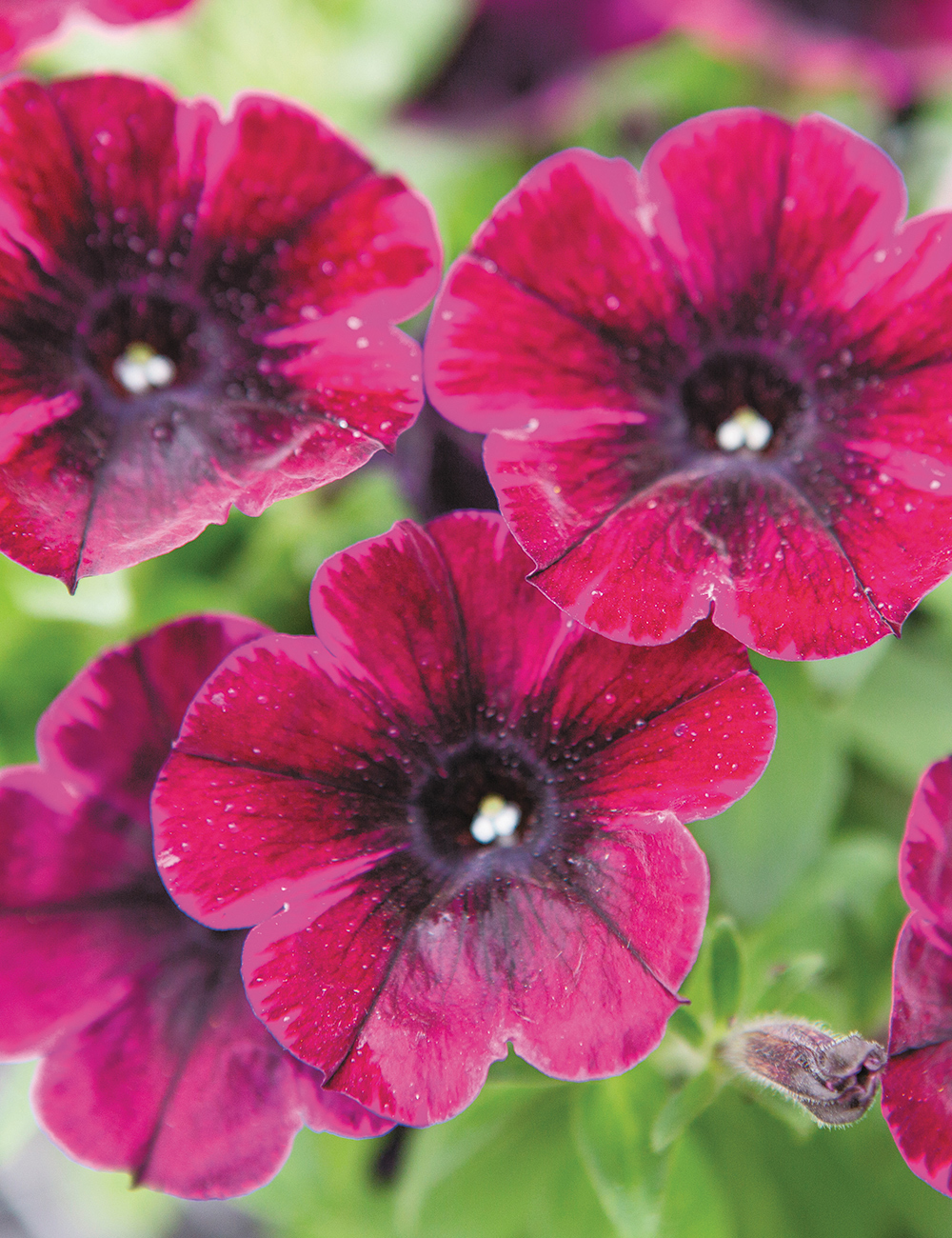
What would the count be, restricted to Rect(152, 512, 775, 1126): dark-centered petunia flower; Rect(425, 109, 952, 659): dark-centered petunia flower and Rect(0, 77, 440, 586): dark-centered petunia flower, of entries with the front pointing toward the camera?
3

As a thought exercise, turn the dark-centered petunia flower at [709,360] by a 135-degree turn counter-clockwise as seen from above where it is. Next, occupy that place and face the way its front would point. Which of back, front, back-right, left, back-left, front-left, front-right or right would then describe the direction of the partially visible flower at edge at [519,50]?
front-left

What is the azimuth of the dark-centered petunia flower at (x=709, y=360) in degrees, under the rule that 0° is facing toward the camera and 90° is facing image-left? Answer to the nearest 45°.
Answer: approximately 0°

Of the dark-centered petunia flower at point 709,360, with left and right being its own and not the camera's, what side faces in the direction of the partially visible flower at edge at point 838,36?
back
